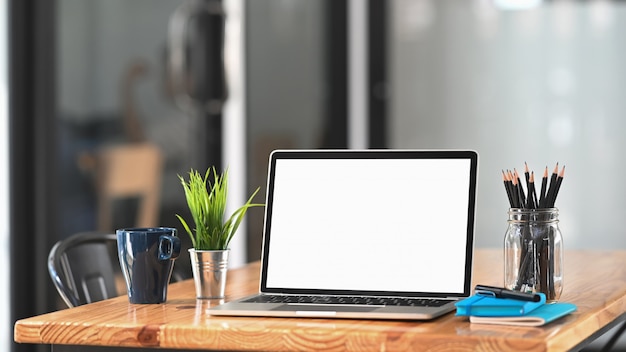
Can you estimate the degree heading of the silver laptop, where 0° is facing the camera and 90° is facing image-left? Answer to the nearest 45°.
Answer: approximately 0°

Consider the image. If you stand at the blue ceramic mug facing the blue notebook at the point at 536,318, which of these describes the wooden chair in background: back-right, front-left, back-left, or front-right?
back-left

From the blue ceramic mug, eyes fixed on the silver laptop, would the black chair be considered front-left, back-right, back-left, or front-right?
back-left

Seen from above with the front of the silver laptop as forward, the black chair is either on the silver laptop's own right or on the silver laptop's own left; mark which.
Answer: on the silver laptop's own right
